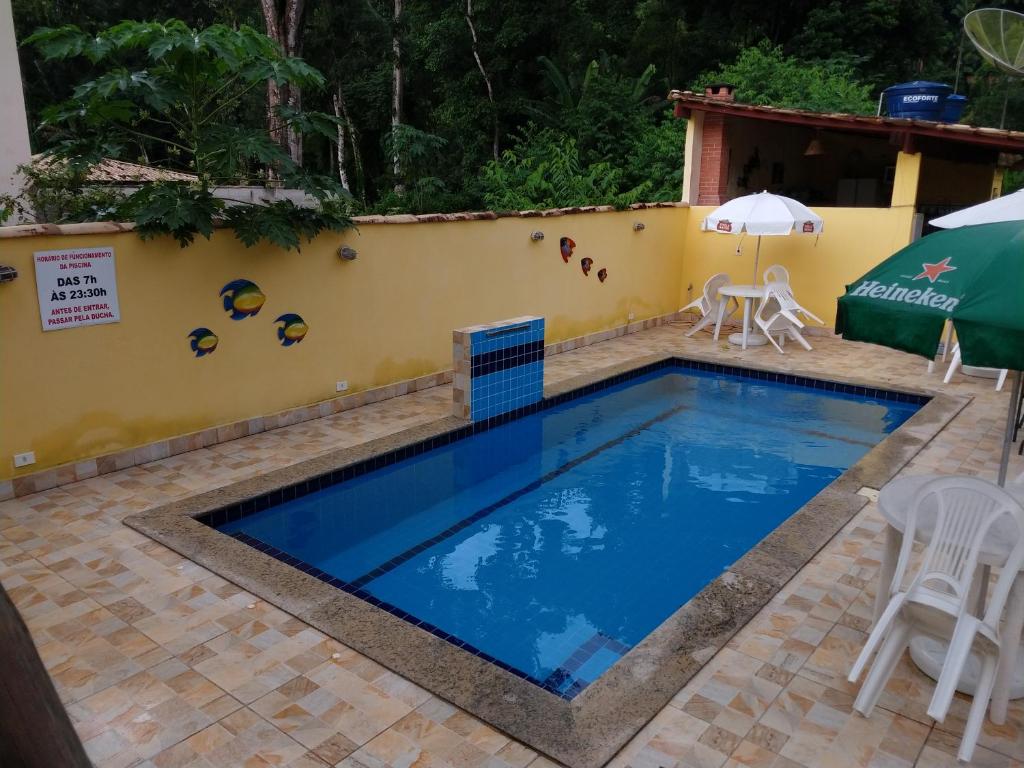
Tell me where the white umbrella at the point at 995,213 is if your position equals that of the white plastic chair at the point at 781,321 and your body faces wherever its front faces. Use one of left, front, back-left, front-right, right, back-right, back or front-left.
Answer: back-left

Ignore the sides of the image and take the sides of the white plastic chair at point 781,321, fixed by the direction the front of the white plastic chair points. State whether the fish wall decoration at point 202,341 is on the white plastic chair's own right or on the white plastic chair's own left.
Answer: on the white plastic chair's own left

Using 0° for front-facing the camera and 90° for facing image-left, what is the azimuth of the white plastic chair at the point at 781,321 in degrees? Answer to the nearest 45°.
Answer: approximately 135°

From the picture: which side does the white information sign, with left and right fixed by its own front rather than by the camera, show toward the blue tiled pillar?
left

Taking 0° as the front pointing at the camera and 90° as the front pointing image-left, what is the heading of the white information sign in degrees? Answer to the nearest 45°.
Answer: approximately 0°

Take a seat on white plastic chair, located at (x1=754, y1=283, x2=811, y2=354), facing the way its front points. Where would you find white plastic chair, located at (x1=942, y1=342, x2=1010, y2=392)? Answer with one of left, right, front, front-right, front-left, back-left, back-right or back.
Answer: back

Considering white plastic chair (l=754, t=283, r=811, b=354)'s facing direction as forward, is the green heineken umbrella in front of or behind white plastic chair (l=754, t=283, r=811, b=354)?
behind

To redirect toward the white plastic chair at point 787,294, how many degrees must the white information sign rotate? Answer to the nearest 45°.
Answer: approximately 90° to its left

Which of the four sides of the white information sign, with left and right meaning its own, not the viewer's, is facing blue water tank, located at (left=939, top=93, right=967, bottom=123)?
left

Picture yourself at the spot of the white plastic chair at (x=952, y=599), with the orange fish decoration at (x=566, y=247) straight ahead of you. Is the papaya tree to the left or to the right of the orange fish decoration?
left

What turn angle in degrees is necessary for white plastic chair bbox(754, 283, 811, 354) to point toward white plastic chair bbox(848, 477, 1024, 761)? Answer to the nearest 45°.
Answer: approximately 135° to its left

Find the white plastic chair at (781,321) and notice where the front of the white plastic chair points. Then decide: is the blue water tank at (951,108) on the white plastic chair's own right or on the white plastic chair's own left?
on the white plastic chair's own right

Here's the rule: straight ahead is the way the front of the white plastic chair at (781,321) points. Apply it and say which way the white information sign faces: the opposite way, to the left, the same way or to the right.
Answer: the opposite way
